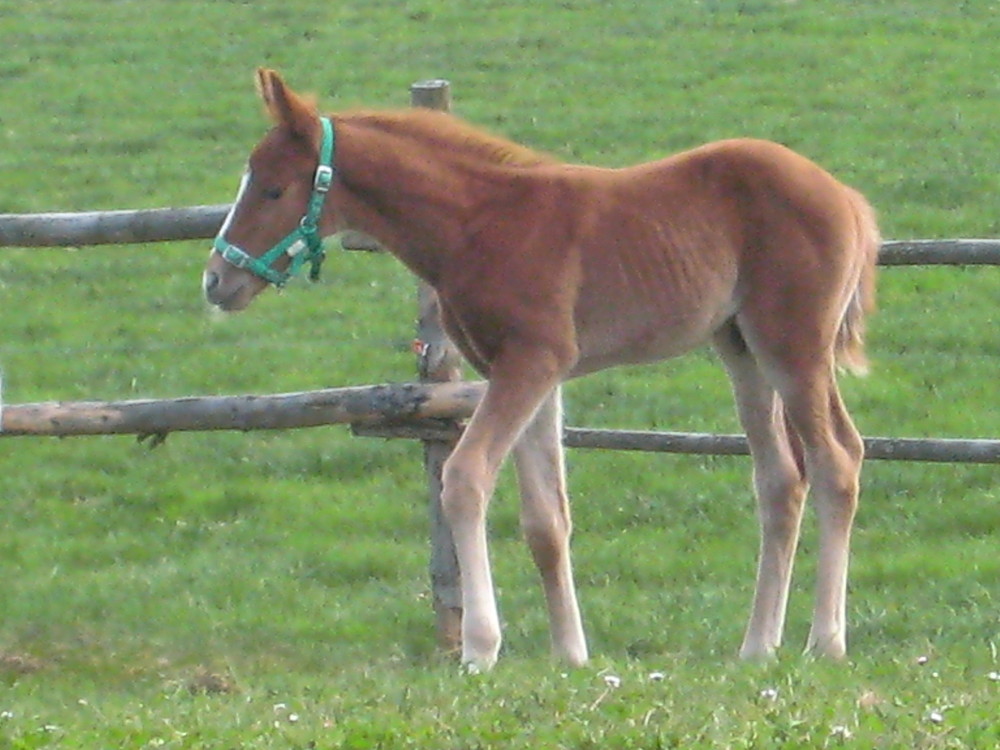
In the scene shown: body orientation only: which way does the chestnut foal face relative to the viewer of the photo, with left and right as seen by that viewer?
facing to the left of the viewer

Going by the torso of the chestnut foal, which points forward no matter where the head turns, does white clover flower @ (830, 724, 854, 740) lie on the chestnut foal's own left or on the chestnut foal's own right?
on the chestnut foal's own left
